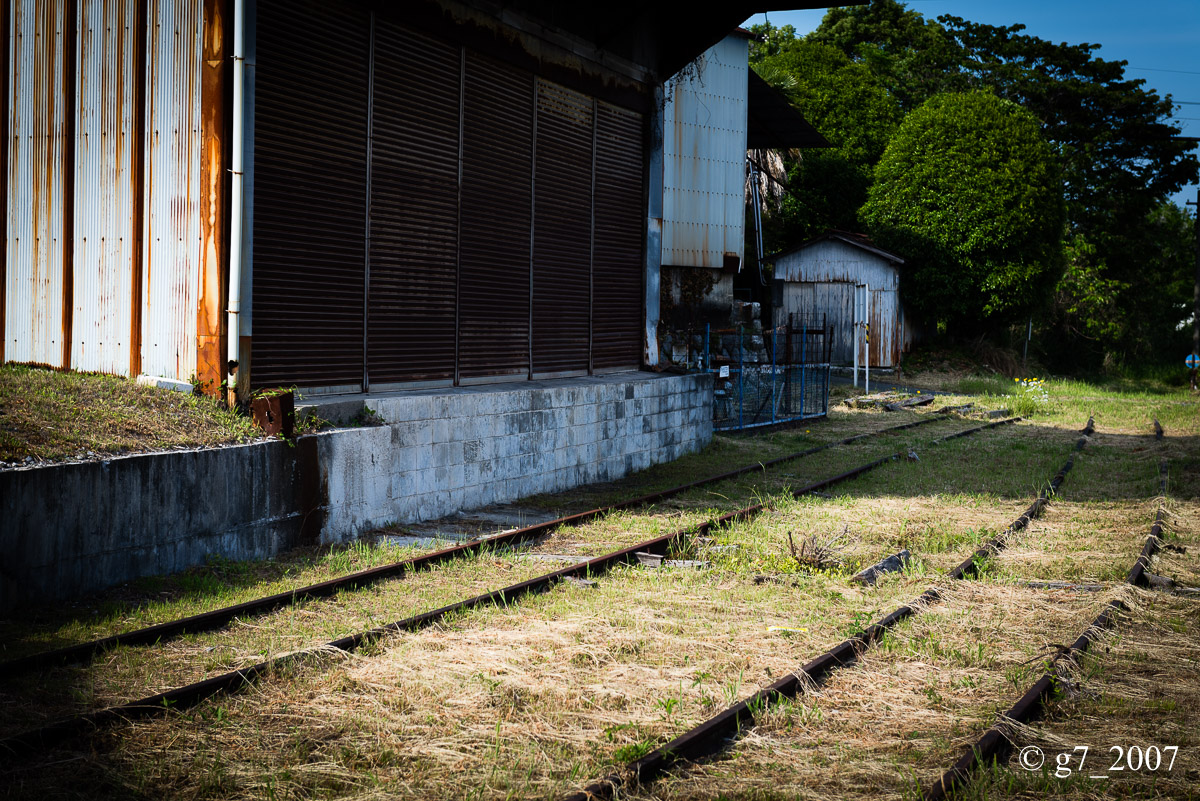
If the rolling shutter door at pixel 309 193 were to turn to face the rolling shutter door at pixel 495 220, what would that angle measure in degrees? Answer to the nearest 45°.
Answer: approximately 90° to its left

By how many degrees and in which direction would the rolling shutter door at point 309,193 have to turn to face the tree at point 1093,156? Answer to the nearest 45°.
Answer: approximately 90° to its left

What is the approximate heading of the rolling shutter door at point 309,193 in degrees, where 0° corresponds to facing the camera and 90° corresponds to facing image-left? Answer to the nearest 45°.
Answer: approximately 315°

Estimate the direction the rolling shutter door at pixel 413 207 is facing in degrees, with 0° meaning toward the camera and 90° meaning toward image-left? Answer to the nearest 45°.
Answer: approximately 315°

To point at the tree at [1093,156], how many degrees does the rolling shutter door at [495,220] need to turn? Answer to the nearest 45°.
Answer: approximately 90° to its left

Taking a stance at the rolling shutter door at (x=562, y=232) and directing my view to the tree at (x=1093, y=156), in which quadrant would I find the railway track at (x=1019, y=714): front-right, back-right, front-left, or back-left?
back-right

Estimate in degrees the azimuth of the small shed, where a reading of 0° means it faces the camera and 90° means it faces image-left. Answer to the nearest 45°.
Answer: approximately 0°

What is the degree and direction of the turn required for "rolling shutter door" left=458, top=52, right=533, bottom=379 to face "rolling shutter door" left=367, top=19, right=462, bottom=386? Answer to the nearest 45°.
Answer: approximately 90° to its right
